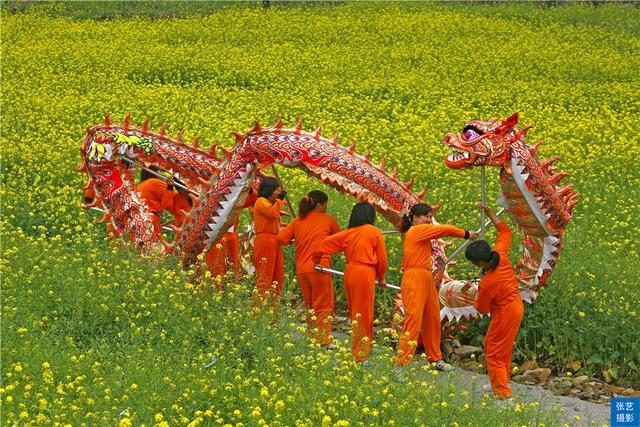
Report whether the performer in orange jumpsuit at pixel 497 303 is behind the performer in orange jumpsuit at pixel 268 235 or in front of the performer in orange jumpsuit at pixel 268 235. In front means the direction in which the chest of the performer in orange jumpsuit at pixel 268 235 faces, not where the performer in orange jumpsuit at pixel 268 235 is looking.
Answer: in front

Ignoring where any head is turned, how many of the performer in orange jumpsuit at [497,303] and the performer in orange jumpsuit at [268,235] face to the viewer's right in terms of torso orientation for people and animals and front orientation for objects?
1
